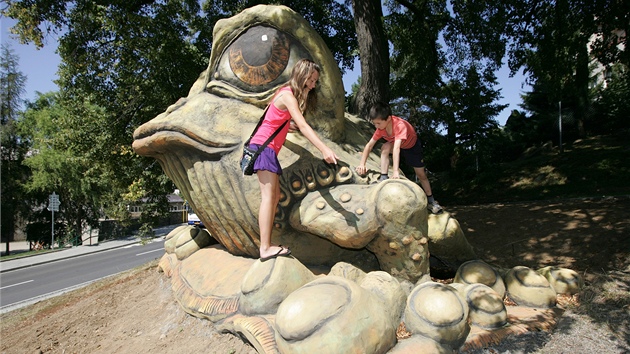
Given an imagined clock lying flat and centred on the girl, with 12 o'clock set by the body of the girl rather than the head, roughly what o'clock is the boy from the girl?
The boy is roughly at 11 o'clock from the girl.

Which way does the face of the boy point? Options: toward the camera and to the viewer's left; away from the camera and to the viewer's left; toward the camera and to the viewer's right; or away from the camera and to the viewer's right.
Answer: toward the camera and to the viewer's left

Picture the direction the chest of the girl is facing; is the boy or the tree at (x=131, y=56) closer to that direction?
the boy

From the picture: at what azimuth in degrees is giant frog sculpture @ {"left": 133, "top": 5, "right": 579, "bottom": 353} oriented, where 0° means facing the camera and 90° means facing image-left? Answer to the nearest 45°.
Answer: approximately 90°

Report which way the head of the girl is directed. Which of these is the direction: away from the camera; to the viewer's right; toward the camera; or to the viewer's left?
to the viewer's right

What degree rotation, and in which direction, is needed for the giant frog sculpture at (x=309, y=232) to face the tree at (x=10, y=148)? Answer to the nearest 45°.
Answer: approximately 45° to its right

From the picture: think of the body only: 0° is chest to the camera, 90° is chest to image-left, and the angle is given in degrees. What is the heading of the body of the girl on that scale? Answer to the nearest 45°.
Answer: approximately 270°
